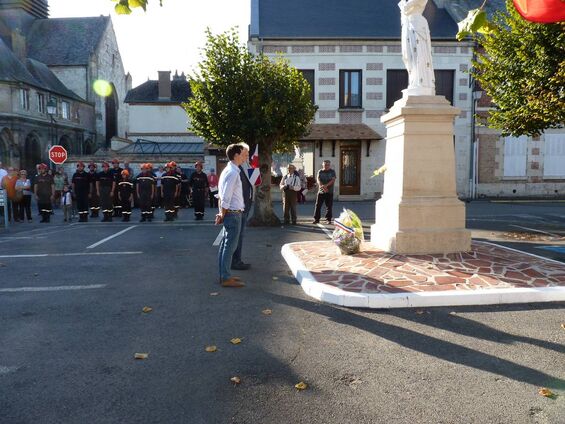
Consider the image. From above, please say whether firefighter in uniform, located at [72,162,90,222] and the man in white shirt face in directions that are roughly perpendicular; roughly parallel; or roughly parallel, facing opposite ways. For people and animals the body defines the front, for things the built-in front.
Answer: roughly perpendicular

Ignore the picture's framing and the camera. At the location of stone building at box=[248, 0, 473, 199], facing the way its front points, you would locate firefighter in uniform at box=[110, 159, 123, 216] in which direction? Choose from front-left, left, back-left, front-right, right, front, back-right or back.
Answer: front-right

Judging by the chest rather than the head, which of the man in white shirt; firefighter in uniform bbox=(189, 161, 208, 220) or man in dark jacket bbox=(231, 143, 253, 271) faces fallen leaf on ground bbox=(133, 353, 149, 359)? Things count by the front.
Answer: the firefighter in uniform

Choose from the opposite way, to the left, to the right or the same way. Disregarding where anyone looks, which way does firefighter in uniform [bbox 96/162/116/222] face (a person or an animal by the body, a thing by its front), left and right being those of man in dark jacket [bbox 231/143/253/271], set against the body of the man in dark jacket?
to the right

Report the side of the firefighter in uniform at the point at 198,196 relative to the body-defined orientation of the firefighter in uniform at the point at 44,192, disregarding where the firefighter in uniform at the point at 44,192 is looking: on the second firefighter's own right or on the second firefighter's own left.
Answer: on the second firefighter's own left

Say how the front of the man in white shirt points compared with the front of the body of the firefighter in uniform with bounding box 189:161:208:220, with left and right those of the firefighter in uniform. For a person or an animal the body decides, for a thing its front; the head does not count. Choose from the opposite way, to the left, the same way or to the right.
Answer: to the left

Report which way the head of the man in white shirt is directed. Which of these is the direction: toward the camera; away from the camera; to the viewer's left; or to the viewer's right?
to the viewer's right

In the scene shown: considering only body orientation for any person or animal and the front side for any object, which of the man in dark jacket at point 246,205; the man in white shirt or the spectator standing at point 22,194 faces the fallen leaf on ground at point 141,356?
the spectator standing

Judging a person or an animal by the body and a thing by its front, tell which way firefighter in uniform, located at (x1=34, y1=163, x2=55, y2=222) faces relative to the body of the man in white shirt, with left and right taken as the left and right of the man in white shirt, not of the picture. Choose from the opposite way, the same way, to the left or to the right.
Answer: to the right

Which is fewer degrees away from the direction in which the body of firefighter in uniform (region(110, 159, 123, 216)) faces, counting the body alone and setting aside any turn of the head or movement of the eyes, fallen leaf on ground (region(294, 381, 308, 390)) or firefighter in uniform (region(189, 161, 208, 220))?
the fallen leaf on ground

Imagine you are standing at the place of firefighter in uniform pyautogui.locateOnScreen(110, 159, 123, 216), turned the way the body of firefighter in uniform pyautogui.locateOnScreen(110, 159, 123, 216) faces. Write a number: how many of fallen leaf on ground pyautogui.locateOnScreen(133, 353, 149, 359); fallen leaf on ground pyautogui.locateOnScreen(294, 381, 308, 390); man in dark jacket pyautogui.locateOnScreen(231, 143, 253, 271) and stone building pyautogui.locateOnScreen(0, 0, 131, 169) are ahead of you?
3

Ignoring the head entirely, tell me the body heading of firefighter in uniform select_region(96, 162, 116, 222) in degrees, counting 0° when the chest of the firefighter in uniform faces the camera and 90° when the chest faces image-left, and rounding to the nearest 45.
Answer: approximately 0°

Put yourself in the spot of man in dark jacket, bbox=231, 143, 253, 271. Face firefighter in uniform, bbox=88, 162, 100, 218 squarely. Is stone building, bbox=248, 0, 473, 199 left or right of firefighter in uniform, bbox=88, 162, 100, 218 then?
right

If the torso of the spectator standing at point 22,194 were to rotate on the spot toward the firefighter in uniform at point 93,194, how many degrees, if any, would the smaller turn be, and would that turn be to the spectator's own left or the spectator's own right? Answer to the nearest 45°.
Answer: approximately 90° to the spectator's own left

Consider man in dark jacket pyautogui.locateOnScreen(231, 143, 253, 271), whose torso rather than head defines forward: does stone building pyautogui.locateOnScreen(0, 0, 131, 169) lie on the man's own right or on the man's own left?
on the man's own left
